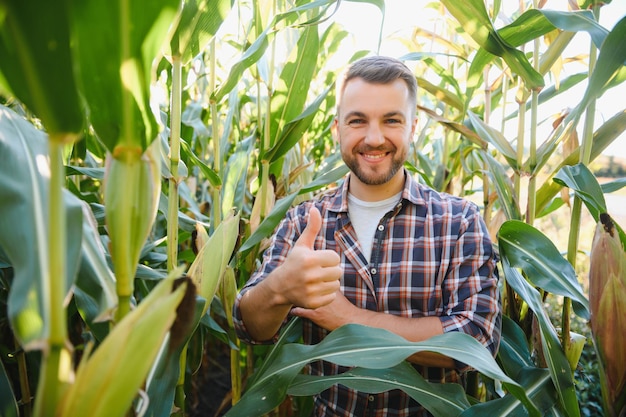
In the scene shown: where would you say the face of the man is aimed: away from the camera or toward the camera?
toward the camera

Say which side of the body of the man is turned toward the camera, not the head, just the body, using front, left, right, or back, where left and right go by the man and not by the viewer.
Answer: front
